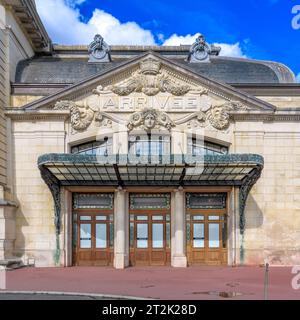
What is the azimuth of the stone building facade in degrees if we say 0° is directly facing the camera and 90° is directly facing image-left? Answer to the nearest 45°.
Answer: approximately 0°
